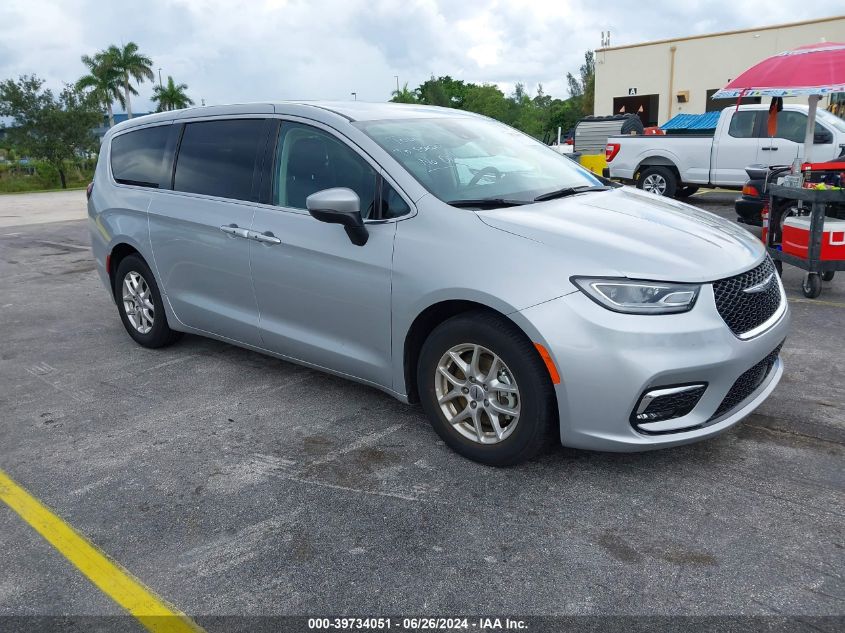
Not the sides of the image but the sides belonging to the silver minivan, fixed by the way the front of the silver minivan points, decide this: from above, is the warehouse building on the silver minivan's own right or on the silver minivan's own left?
on the silver minivan's own left

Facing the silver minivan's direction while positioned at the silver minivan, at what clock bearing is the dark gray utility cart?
The dark gray utility cart is roughly at 9 o'clock from the silver minivan.

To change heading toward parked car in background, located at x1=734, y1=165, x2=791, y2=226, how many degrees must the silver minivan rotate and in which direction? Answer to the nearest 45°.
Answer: approximately 90° to its left

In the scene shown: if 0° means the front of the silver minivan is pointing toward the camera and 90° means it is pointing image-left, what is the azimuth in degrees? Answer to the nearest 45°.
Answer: approximately 315°

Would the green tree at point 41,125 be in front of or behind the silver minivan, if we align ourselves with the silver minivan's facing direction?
behind

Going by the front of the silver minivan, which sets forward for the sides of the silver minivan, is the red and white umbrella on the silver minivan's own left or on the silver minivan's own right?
on the silver minivan's own left

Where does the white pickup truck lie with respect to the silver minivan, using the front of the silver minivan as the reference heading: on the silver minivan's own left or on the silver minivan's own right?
on the silver minivan's own left
